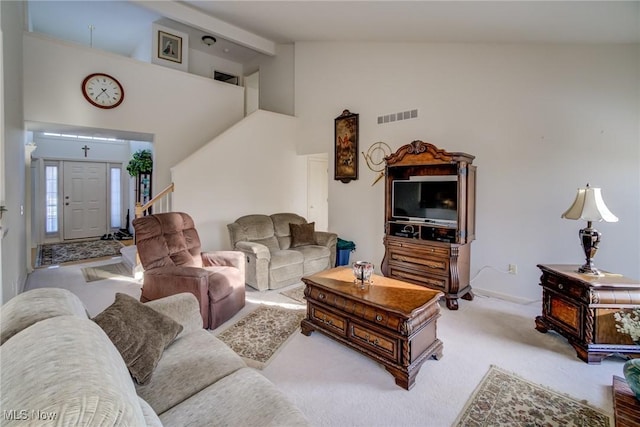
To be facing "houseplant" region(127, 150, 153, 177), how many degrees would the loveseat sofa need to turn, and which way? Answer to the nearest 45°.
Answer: approximately 180°

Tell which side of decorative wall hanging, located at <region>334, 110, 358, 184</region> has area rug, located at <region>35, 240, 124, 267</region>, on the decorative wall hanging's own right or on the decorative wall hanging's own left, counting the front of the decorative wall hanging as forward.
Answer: on the decorative wall hanging's own right

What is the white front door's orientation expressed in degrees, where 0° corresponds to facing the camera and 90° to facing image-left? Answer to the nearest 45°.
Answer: approximately 0°

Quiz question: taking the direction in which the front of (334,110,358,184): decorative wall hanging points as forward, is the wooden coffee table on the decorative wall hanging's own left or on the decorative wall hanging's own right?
on the decorative wall hanging's own left

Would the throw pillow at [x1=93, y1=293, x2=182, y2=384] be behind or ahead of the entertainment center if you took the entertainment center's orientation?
ahead

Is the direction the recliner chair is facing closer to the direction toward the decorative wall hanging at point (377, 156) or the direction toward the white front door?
the decorative wall hanging

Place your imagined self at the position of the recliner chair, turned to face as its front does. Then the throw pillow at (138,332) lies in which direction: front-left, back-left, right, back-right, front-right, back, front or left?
front-right

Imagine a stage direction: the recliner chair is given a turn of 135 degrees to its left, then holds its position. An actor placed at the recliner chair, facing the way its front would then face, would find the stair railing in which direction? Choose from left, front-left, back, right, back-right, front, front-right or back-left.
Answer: front

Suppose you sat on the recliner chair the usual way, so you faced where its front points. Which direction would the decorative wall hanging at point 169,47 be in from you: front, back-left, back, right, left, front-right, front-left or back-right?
back-left

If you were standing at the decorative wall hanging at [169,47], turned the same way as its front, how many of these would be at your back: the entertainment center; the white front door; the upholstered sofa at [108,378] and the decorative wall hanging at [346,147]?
1
